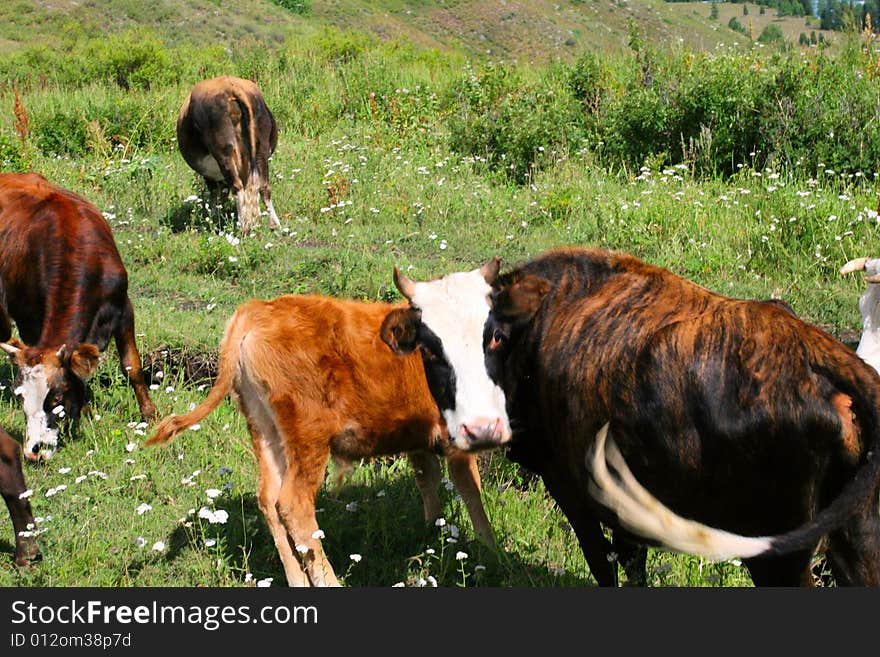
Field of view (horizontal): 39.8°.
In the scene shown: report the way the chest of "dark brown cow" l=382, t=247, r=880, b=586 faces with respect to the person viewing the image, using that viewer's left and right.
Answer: facing away from the viewer and to the left of the viewer

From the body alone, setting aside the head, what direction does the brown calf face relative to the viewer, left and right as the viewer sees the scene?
facing away from the viewer and to the right of the viewer

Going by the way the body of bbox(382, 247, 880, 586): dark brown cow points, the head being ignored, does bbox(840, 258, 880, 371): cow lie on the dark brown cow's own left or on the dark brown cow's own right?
on the dark brown cow's own right

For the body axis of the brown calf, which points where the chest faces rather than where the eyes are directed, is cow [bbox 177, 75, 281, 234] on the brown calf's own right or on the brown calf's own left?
on the brown calf's own left

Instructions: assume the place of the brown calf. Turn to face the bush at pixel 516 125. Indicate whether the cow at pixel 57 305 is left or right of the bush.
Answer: left

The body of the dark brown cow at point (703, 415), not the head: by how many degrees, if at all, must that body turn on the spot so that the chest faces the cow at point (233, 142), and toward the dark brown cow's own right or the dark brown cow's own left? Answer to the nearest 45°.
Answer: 0° — it already faces it
